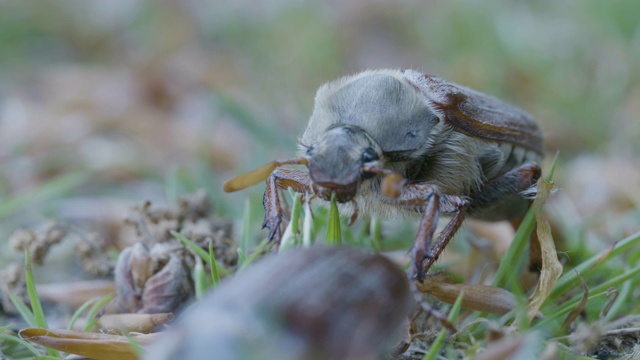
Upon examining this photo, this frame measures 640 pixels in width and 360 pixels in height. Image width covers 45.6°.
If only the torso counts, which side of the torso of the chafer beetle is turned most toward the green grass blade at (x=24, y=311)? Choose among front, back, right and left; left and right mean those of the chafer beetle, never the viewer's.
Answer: front

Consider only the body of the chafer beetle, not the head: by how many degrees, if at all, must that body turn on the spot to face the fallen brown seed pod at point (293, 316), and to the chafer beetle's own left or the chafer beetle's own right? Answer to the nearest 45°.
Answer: approximately 45° to the chafer beetle's own left

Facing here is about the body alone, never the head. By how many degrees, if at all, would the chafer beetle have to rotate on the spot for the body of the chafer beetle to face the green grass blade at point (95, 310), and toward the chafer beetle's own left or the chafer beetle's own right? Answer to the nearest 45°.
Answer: approximately 45° to the chafer beetle's own right

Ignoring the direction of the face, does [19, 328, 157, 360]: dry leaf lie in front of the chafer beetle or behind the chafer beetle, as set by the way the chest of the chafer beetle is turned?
in front

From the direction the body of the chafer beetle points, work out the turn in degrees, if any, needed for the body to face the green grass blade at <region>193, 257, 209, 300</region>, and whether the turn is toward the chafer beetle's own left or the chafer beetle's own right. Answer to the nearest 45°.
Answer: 0° — it already faces it

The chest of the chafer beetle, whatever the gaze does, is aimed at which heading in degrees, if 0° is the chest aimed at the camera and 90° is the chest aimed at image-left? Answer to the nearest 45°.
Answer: approximately 45°

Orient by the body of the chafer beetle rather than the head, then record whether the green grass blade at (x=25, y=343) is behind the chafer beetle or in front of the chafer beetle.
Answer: in front

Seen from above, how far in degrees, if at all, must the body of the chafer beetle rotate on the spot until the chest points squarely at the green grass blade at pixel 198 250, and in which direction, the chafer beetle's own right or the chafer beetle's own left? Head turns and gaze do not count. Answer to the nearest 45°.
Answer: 0° — it already faces it

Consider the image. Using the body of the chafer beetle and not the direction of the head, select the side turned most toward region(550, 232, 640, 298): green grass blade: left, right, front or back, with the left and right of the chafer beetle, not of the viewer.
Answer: left
